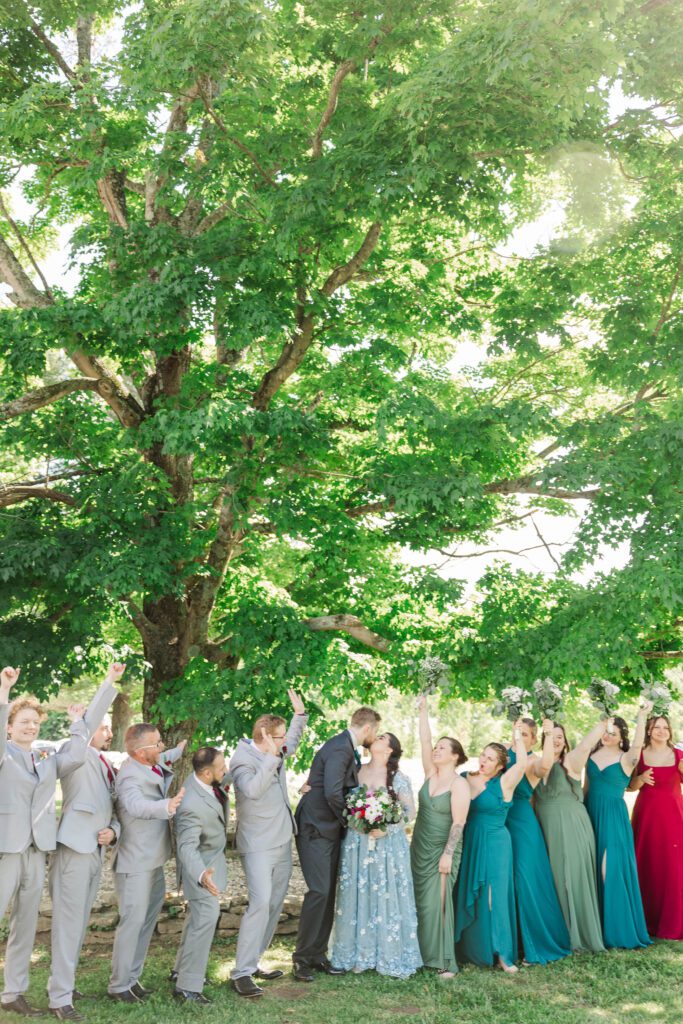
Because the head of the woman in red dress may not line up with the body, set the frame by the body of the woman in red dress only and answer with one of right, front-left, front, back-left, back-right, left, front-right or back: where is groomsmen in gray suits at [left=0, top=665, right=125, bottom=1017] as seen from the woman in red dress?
front-right

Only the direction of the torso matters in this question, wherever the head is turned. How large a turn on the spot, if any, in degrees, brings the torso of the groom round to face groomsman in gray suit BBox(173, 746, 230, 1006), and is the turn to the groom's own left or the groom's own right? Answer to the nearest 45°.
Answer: approximately 135° to the groom's own right

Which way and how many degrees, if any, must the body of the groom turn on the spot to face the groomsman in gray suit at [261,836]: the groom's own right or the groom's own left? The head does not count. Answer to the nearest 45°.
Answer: approximately 135° to the groom's own right

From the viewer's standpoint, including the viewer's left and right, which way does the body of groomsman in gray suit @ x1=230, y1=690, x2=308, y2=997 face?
facing the viewer and to the right of the viewer

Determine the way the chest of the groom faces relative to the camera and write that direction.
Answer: to the viewer's right

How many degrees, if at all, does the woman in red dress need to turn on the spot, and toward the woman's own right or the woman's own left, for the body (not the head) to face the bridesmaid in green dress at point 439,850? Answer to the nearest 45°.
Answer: approximately 45° to the woman's own right

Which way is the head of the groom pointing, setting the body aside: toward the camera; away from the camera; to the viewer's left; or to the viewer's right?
to the viewer's right

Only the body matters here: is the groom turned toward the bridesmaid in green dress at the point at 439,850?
yes

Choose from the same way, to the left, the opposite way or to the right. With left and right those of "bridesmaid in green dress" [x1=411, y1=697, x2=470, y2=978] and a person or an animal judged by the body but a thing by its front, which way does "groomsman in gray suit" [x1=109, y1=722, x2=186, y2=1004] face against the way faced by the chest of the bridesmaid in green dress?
to the left

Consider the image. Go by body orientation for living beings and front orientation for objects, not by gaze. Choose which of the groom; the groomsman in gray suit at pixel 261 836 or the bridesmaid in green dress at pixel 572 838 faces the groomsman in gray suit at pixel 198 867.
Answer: the bridesmaid in green dress

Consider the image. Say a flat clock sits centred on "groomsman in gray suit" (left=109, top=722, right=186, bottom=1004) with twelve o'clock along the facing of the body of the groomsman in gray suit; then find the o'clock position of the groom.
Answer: The groom is roughly at 10 o'clock from the groomsman in gray suit.

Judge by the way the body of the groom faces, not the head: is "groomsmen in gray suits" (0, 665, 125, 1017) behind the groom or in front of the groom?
behind

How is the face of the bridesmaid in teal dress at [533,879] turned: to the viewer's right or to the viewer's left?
to the viewer's left

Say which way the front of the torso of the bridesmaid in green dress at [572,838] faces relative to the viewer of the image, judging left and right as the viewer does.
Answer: facing the viewer and to the left of the viewer
